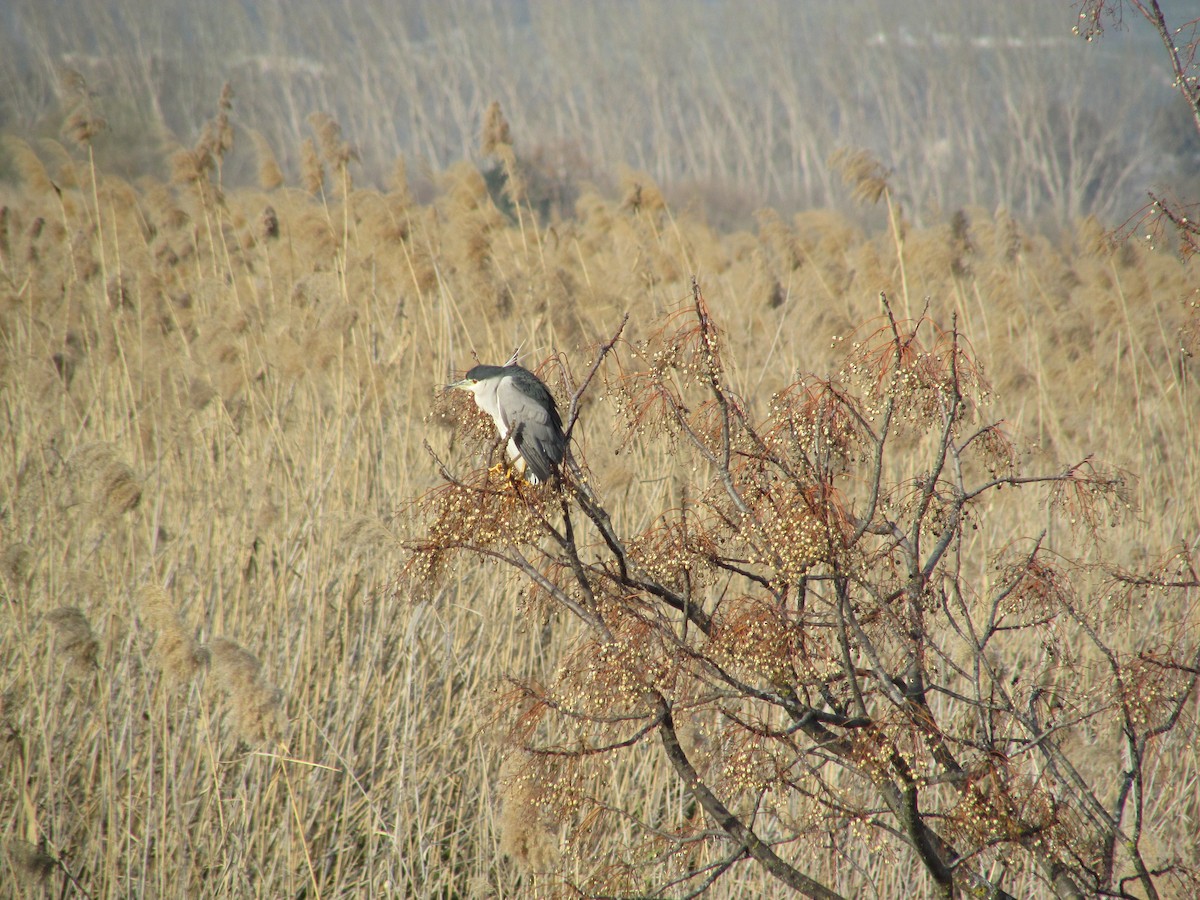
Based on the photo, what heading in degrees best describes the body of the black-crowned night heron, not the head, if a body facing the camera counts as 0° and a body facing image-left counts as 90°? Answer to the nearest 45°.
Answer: approximately 90°

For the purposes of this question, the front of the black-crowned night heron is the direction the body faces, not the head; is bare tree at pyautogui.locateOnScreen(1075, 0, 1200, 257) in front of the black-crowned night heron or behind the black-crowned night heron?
behind
